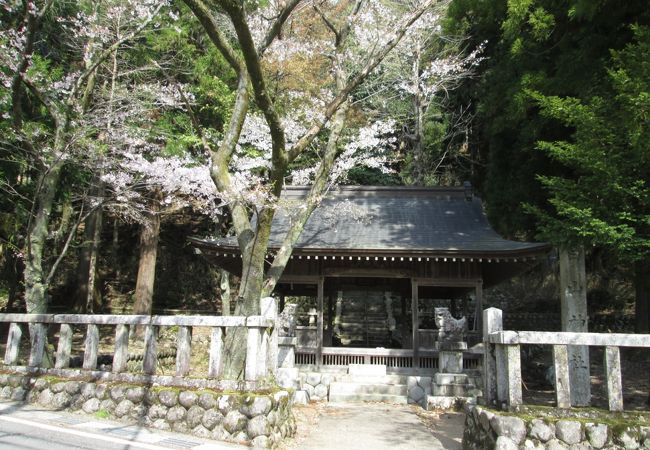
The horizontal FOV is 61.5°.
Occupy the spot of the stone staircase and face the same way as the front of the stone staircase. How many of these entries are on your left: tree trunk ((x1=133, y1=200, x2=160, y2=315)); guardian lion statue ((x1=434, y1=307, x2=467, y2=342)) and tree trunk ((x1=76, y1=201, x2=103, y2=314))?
1

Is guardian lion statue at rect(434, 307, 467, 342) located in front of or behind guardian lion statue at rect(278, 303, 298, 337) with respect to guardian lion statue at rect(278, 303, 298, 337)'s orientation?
in front

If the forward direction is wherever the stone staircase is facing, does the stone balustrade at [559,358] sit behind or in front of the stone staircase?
in front

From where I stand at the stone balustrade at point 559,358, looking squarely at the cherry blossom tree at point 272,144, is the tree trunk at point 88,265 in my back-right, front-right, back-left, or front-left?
front-right

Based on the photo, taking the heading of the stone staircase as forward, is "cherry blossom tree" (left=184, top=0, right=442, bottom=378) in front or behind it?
in front

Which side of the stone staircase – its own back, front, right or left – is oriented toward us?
front
